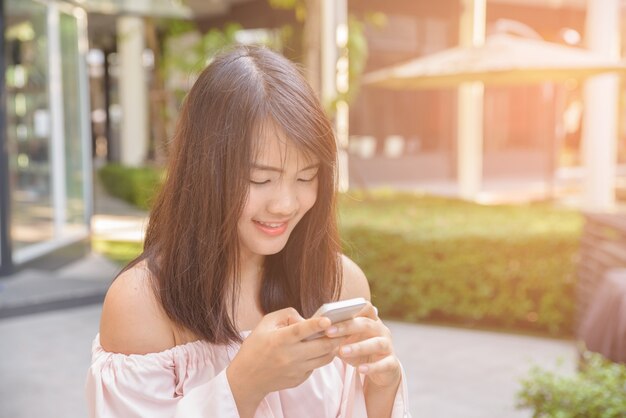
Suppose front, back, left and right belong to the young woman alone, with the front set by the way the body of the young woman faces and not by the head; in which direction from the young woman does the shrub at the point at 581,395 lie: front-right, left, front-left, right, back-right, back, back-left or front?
left

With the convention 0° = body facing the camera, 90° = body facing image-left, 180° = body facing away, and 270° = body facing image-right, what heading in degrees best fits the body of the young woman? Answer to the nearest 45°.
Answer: approximately 315°

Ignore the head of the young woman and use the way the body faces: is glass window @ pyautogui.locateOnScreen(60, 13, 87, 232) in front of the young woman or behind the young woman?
behind

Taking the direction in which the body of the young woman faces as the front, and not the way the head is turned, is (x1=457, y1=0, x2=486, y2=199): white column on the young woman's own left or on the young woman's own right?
on the young woman's own left
